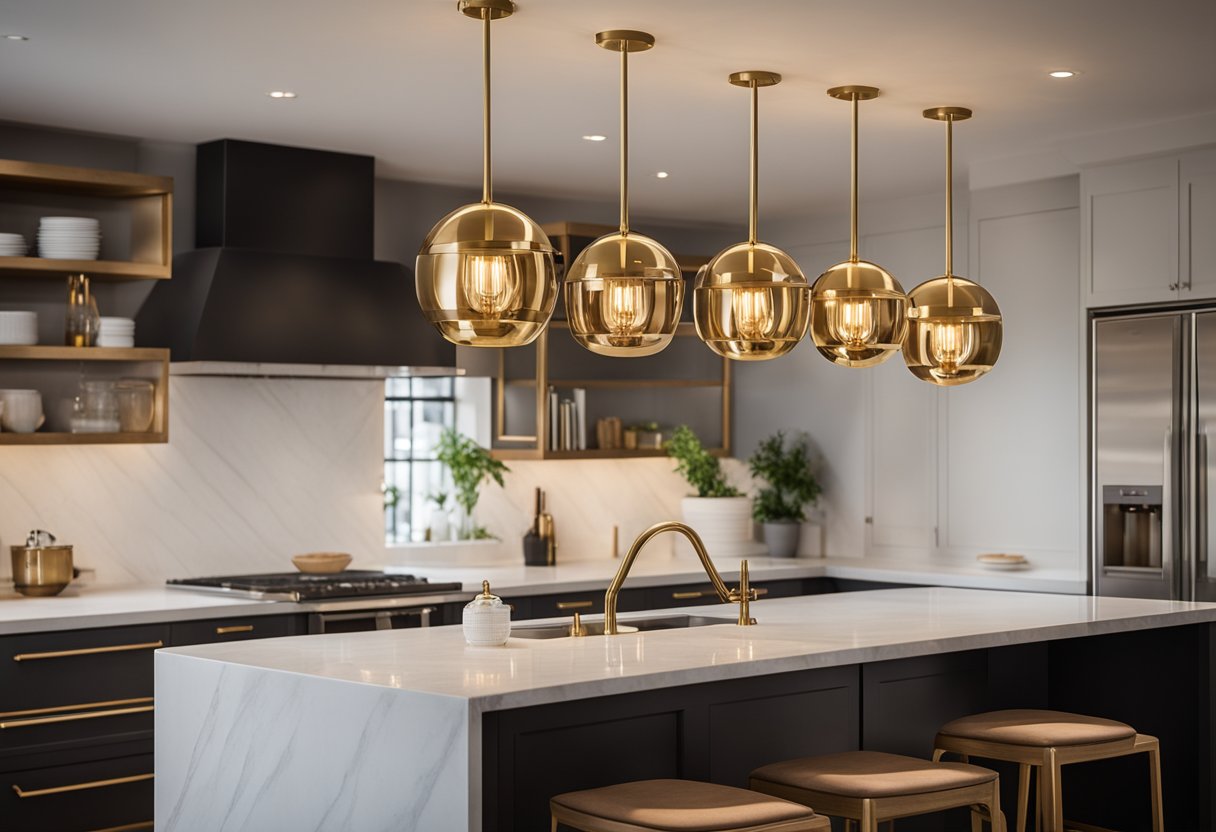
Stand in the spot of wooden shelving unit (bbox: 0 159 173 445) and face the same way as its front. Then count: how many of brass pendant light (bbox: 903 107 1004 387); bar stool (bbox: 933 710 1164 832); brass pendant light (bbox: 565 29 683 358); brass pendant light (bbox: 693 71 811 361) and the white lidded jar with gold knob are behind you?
0

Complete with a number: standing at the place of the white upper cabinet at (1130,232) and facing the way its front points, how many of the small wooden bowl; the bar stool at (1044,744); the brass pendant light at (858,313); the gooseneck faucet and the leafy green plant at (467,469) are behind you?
0

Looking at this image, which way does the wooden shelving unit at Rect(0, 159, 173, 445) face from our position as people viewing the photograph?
facing the viewer

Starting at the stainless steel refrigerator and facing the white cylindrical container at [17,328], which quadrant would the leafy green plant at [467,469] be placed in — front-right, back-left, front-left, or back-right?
front-right

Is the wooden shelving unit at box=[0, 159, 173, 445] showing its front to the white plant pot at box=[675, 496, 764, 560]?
no

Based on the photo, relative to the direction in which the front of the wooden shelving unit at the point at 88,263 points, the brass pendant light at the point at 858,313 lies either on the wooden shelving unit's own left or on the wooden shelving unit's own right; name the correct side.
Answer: on the wooden shelving unit's own left

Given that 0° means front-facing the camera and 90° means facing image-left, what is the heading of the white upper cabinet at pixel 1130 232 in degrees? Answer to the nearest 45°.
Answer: approximately 45°

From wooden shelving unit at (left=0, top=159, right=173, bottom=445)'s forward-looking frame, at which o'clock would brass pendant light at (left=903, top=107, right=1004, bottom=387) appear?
The brass pendant light is roughly at 10 o'clock from the wooden shelving unit.

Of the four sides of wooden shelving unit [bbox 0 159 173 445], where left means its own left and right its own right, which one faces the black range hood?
left

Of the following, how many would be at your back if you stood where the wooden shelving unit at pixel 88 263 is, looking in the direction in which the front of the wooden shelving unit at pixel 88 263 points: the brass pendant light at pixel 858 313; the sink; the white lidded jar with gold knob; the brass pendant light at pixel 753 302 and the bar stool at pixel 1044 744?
0

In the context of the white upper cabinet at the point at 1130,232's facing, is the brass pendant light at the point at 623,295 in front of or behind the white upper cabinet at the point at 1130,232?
in front

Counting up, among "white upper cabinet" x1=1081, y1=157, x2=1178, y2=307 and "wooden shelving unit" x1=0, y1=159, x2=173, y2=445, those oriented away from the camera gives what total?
0

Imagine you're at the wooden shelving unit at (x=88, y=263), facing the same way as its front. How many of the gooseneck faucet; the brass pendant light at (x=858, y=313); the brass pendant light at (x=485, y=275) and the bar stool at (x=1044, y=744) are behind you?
0

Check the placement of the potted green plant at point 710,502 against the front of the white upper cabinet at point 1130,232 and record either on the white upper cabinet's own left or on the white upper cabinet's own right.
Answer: on the white upper cabinet's own right
